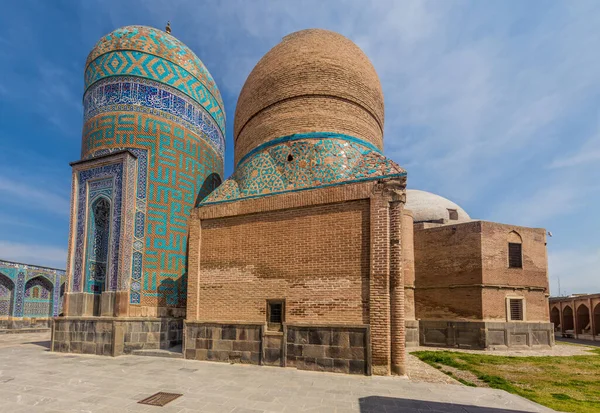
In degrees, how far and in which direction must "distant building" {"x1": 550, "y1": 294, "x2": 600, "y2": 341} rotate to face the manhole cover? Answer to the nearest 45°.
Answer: approximately 45° to its left

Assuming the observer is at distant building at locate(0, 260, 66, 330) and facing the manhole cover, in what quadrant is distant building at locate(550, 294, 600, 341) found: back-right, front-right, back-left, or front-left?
front-left

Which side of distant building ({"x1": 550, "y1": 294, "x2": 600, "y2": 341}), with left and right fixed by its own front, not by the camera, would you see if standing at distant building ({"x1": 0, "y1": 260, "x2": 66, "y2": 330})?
front

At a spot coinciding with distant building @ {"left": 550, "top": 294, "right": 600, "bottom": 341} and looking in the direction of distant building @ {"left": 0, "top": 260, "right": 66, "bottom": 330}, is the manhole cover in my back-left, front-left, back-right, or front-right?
front-left
